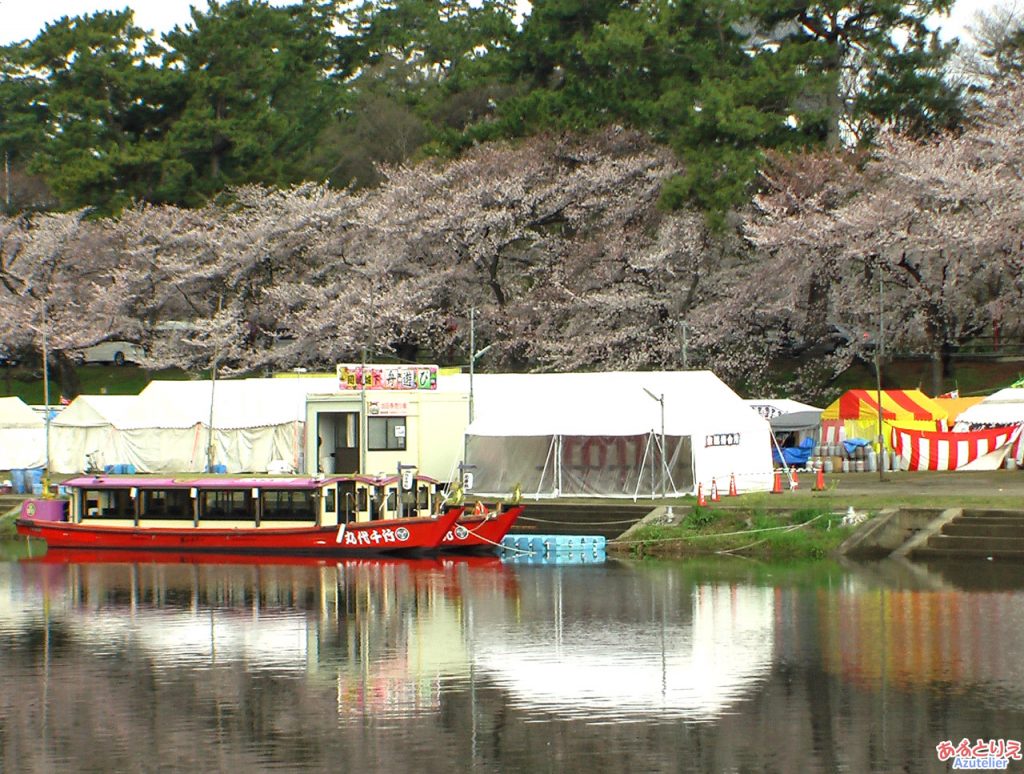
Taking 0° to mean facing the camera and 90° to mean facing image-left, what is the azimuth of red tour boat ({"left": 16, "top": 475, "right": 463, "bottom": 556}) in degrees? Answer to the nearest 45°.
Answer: approximately 270°

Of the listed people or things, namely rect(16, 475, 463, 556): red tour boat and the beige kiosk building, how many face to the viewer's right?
1

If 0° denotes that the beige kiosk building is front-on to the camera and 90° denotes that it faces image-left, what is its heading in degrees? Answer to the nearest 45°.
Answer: approximately 0°

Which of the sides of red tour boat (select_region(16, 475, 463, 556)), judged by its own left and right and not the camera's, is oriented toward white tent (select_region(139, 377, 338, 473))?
left

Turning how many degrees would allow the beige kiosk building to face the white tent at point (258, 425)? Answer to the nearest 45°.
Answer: approximately 135° to its right

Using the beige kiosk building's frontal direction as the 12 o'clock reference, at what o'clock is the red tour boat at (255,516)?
The red tour boat is roughly at 1 o'clock from the beige kiosk building.

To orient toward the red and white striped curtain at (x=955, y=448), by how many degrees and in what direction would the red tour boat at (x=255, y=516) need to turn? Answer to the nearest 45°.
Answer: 0° — it already faces it

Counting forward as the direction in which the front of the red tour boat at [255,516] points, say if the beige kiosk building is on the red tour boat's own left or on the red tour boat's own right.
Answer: on the red tour boat's own left

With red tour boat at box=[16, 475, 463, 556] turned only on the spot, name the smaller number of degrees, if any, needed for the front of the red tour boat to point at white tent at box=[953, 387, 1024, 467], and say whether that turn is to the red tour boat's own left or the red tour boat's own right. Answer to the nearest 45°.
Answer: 0° — it already faces it

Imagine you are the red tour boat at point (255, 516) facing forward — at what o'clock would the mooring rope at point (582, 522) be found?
The mooring rope is roughly at 12 o'clock from the red tour boat.

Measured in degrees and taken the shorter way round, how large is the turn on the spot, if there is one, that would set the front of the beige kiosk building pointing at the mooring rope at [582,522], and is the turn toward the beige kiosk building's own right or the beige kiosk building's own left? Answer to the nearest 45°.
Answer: approximately 45° to the beige kiosk building's own left

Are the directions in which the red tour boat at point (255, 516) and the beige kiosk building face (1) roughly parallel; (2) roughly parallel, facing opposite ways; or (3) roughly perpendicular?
roughly perpendicular

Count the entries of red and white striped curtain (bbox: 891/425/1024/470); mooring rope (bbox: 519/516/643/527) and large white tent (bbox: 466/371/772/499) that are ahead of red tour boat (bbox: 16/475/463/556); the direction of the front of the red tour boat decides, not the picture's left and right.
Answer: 3

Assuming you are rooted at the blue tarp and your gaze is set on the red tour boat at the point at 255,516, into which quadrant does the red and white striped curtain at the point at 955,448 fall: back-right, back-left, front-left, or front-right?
back-left
